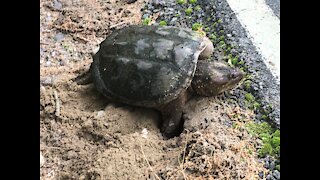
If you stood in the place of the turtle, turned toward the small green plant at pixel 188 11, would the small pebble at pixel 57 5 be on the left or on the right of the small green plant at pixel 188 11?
left

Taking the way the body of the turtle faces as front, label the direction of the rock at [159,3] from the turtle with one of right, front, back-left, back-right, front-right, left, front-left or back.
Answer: left

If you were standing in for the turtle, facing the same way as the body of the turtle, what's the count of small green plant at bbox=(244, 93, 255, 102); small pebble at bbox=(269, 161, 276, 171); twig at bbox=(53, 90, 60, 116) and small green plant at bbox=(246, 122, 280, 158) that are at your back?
1

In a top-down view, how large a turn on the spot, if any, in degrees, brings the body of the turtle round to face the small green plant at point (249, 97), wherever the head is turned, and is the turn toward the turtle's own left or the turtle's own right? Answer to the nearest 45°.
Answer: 0° — it already faces it

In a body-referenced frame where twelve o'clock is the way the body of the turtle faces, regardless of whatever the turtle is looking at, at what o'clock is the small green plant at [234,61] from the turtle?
The small green plant is roughly at 11 o'clock from the turtle.

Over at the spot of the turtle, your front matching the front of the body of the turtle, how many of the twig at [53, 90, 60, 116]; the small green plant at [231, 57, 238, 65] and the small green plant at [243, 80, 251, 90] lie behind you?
1

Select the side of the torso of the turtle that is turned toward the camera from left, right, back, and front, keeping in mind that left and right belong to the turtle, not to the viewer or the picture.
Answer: right

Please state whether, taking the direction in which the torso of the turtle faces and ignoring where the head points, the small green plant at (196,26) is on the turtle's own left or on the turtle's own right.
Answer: on the turtle's own left

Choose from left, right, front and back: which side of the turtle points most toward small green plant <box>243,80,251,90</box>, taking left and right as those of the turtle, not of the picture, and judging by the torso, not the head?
front

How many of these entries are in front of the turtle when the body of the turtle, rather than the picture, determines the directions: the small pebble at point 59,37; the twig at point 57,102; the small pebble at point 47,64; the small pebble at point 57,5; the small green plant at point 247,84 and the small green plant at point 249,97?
2

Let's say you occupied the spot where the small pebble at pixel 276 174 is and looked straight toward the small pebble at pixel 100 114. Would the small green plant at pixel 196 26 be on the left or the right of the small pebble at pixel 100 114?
right

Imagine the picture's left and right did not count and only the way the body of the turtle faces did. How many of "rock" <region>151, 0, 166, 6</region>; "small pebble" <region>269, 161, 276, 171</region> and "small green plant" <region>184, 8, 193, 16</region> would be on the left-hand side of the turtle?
2

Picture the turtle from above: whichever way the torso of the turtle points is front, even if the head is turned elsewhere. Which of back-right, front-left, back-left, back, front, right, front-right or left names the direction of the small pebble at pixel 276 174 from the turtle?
front-right

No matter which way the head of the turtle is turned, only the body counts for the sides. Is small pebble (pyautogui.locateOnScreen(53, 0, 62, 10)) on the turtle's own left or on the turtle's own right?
on the turtle's own left

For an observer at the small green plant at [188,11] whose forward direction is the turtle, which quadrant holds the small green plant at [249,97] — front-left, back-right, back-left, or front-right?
front-left

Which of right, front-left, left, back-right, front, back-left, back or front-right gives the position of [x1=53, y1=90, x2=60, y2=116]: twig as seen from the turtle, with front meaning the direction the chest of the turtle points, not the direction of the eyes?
back
